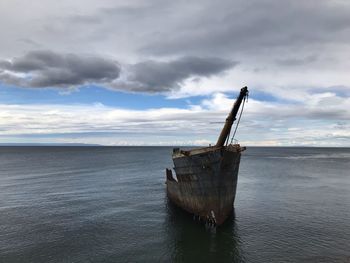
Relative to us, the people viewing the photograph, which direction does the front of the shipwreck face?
facing the viewer and to the right of the viewer
